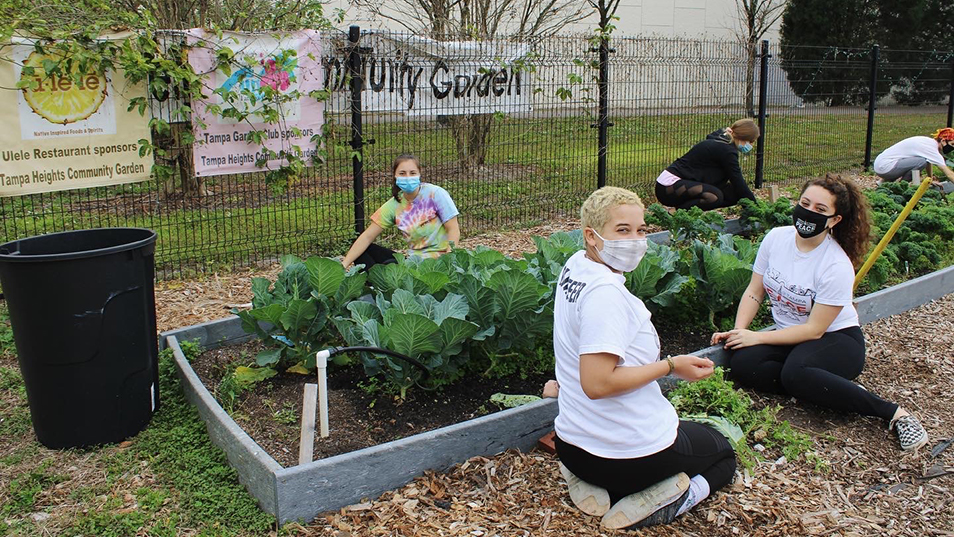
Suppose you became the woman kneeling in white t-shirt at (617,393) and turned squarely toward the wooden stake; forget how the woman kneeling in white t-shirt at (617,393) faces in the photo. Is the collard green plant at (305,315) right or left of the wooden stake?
right

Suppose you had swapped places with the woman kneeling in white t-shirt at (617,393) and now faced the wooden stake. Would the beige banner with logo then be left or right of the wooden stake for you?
right

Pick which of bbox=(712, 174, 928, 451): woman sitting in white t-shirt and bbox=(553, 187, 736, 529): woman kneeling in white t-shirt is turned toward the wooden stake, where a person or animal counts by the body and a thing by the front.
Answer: bbox=(712, 174, 928, 451): woman sitting in white t-shirt

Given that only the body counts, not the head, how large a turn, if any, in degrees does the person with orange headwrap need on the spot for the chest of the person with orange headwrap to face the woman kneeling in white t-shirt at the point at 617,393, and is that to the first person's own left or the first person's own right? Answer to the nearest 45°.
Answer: approximately 90° to the first person's own right

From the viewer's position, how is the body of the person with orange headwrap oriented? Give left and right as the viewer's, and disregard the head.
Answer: facing to the right of the viewer

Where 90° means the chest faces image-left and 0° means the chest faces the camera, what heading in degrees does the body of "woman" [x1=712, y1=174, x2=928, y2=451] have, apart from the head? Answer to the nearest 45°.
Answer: approximately 45°
